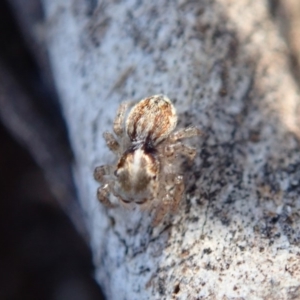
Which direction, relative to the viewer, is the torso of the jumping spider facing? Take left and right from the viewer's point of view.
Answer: facing the viewer
